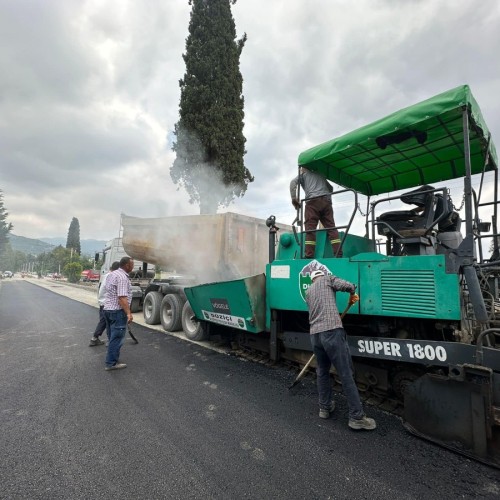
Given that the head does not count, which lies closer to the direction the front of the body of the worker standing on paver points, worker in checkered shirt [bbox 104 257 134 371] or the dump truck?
the dump truck

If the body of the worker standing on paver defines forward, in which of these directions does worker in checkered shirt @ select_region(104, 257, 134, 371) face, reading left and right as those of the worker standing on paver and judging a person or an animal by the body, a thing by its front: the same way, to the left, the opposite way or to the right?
to the right

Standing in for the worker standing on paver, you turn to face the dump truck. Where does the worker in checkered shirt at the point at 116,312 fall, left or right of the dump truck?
left

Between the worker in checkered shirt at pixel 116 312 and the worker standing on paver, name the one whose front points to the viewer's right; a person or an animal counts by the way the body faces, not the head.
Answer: the worker in checkered shirt

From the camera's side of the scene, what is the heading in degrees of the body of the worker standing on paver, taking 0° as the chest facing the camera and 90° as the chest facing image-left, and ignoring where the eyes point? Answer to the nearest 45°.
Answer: approximately 135°

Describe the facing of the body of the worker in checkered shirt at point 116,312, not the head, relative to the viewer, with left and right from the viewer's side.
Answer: facing to the right of the viewer

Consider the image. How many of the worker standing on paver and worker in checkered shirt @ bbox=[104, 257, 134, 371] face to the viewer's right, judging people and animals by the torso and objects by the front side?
1
